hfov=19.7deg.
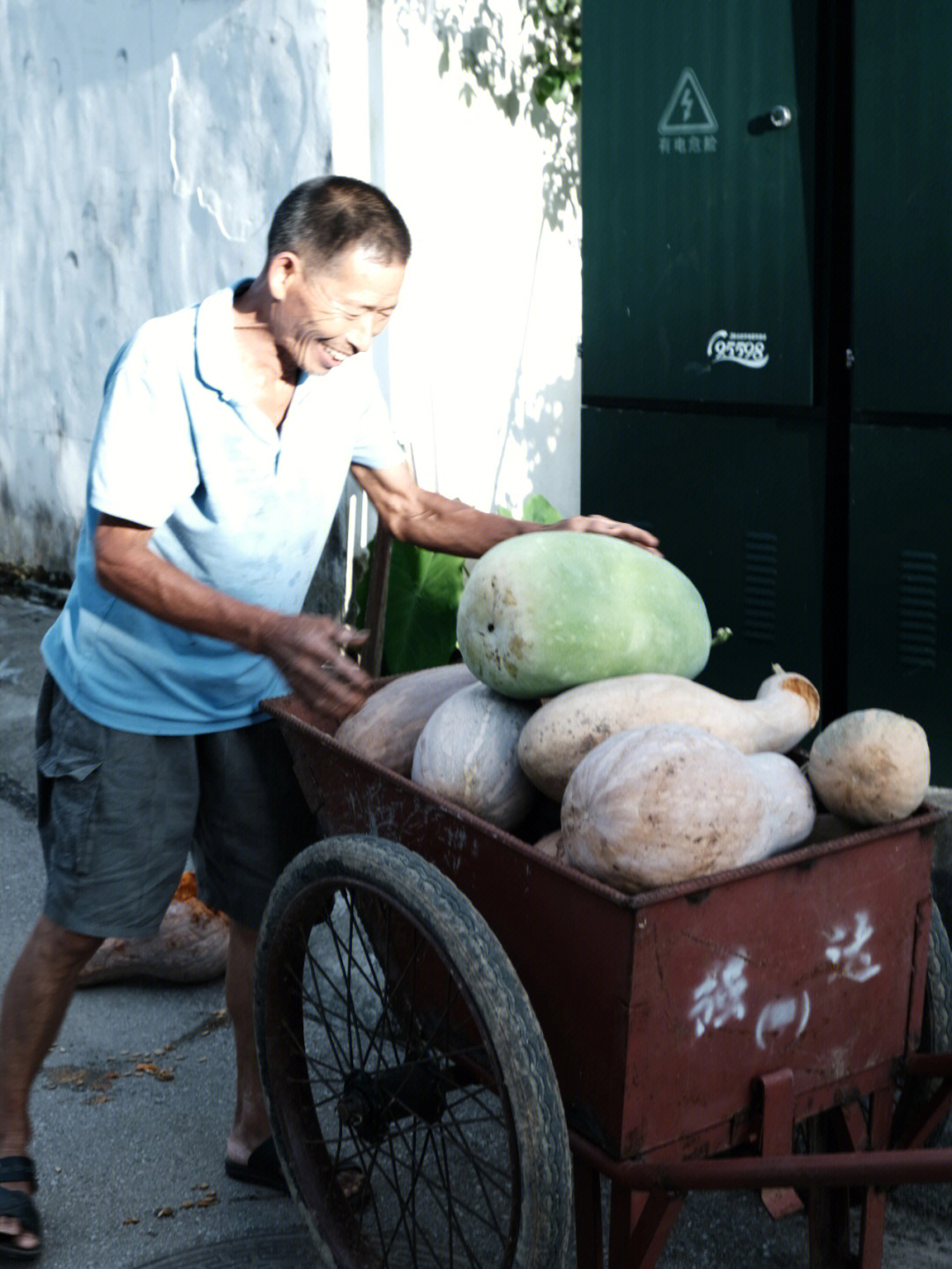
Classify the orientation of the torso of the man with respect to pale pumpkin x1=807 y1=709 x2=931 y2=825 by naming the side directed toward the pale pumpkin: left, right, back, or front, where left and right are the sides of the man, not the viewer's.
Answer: front

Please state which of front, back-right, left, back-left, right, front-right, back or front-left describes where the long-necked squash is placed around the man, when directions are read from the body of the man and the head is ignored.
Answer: front

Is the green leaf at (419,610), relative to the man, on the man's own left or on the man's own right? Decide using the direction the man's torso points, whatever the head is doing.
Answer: on the man's own left

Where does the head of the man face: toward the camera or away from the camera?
toward the camera

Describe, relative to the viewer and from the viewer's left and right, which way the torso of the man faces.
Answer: facing the viewer and to the right of the viewer
